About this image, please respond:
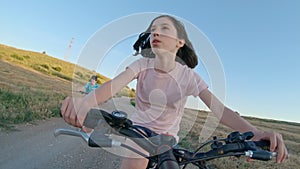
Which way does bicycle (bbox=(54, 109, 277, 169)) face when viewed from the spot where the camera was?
facing the viewer
